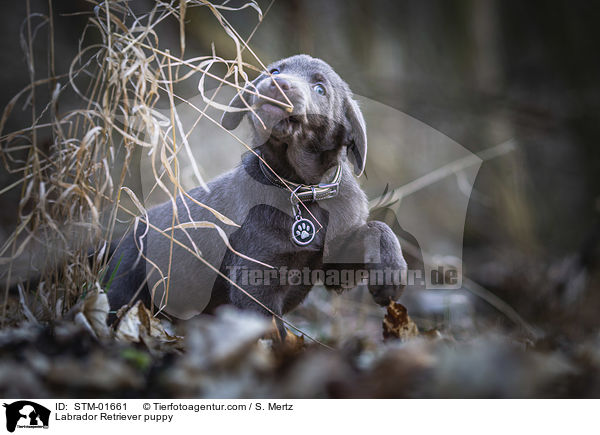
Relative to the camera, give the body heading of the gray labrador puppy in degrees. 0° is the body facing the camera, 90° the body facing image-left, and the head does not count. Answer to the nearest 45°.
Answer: approximately 315°

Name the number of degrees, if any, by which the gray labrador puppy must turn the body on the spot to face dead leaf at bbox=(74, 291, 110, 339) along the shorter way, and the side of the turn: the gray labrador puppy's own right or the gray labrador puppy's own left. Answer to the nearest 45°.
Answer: approximately 90° to the gray labrador puppy's own right
